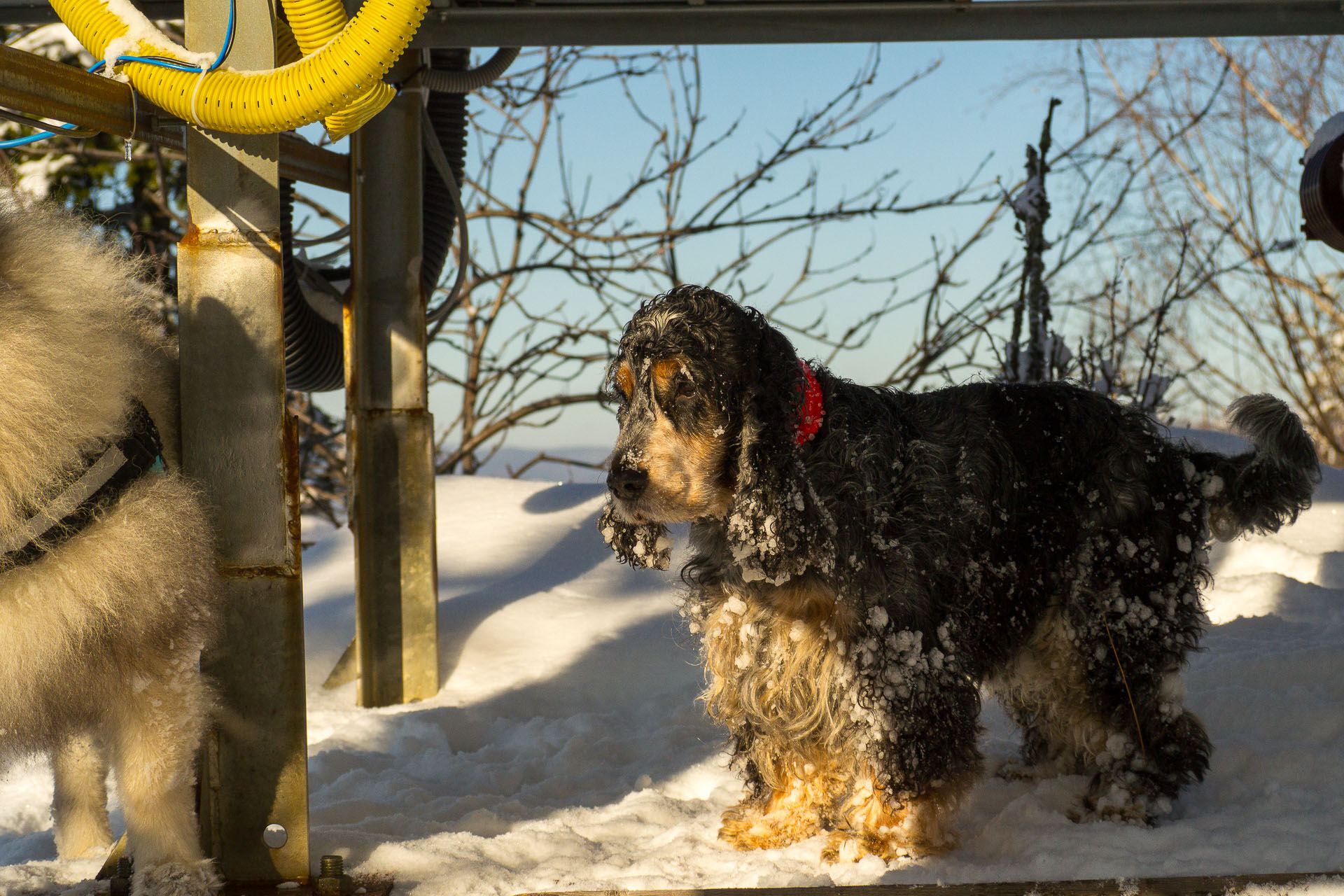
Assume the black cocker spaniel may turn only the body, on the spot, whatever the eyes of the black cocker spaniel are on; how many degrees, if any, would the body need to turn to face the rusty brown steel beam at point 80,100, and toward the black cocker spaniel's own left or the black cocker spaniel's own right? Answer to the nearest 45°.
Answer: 0° — it already faces it

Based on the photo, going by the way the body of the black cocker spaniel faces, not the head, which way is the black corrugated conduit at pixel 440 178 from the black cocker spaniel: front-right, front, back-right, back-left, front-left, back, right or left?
right

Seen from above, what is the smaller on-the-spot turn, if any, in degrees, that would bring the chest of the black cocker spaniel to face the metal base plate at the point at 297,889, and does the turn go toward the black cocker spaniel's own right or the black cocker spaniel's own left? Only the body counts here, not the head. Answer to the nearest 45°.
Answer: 0° — it already faces it

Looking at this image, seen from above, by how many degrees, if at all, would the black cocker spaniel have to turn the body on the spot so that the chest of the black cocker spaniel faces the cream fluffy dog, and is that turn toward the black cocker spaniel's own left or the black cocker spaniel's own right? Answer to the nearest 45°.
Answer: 0° — it already faces it

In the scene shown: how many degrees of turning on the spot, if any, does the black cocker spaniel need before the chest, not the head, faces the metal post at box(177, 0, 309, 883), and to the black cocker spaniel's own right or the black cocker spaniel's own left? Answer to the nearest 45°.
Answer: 0° — it already faces it

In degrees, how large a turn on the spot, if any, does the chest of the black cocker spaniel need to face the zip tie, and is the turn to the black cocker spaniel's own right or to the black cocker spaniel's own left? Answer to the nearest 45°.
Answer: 0° — it already faces it

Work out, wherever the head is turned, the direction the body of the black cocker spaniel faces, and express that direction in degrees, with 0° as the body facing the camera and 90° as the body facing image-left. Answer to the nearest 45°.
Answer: approximately 45°

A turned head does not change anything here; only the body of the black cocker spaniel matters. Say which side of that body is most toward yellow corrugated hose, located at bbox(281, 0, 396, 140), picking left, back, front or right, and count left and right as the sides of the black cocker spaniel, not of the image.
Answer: front

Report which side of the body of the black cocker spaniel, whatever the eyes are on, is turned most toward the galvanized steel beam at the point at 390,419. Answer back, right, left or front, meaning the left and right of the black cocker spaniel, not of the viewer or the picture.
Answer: right

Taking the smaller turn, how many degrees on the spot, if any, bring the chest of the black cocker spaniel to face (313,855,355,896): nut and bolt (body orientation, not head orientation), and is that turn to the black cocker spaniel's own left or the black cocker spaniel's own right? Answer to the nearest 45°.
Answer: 0° — it already faces it

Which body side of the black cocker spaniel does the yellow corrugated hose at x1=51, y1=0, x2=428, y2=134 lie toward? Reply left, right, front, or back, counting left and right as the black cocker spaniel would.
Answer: front
